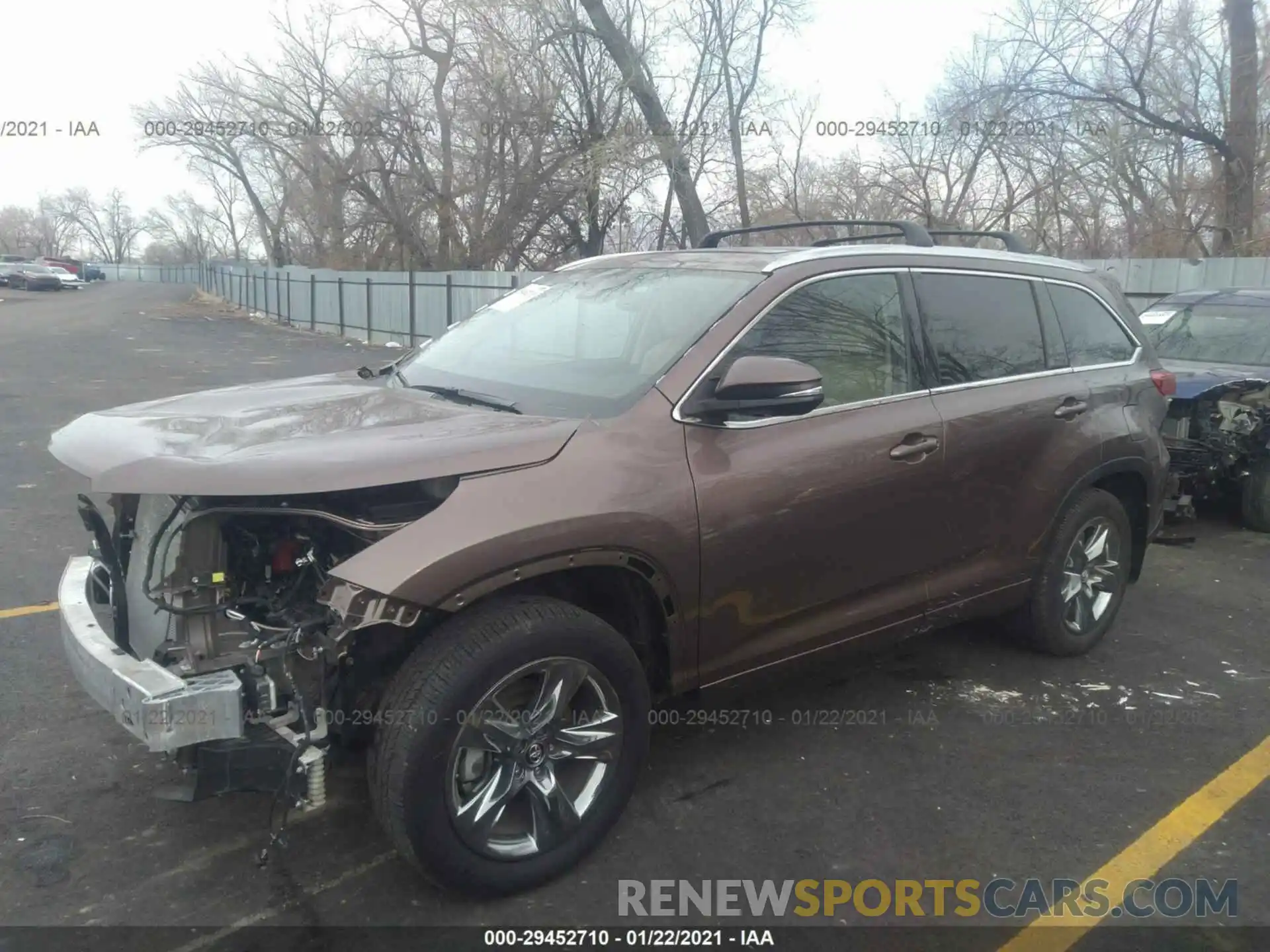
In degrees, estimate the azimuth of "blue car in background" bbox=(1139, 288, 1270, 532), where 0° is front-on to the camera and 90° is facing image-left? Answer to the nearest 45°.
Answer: approximately 45°

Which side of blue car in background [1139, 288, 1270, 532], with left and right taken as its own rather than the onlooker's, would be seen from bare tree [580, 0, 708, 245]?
right

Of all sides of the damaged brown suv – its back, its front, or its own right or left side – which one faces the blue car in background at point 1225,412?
back

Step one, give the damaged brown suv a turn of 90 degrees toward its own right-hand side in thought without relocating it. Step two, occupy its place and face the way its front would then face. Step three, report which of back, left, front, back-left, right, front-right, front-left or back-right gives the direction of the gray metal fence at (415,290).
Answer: front-right

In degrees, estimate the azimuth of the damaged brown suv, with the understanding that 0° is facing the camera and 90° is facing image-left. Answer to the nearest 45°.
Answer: approximately 45°

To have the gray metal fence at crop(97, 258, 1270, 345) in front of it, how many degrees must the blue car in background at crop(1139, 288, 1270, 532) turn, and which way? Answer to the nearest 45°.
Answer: approximately 90° to its right

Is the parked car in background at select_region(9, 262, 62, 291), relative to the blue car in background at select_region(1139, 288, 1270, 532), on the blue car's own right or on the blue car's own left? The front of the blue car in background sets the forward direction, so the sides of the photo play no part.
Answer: on the blue car's own right
